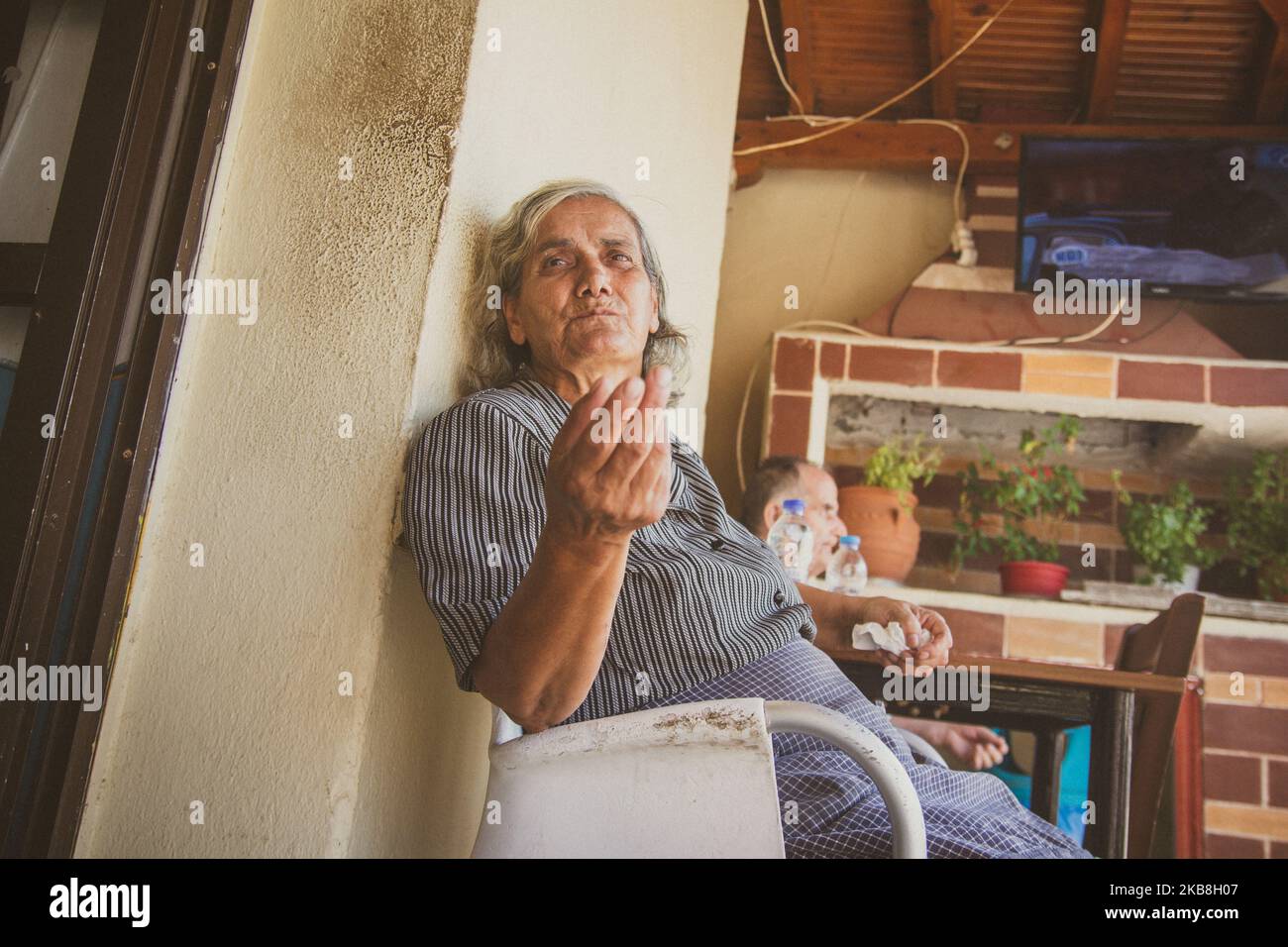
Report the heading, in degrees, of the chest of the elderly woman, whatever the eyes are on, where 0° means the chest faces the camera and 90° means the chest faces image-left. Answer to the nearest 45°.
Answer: approximately 315°

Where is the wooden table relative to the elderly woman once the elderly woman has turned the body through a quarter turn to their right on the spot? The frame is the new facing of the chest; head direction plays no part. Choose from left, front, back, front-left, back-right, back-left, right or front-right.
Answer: back

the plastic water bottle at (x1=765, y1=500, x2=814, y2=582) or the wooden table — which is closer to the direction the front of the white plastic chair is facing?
the wooden table

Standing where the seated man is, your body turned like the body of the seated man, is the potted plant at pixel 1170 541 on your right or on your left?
on your left

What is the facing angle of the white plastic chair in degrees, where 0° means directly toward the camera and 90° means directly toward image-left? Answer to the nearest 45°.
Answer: approximately 225°

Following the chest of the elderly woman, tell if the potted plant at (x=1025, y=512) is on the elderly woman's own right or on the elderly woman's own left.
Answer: on the elderly woman's own left

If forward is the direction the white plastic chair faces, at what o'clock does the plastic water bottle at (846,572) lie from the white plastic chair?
The plastic water bottle is roughly at 11 o'clock from the white plastic chair.
